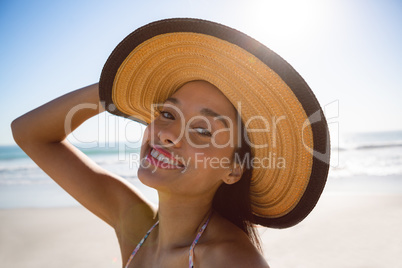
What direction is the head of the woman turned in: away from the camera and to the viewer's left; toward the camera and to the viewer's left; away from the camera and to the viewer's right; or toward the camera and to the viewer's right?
toward the camera and to the viewer's left

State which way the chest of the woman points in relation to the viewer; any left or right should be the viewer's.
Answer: facing the viewer and to the left of the viewer
